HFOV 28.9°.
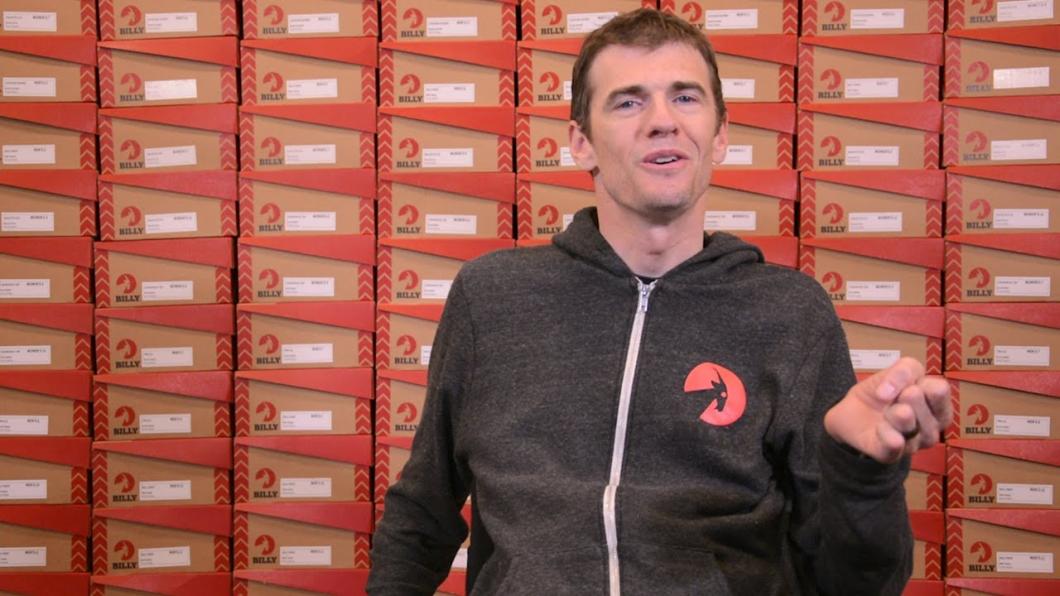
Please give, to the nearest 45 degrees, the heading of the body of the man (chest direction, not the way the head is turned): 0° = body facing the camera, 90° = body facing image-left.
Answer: approximately 0°

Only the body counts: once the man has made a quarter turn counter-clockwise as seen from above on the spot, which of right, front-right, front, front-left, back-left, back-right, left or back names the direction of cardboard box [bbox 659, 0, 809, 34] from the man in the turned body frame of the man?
left

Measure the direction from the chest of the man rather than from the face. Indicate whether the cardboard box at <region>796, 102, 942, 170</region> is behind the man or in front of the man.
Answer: behind

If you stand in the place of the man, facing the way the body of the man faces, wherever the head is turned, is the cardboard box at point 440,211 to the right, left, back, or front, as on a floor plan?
back

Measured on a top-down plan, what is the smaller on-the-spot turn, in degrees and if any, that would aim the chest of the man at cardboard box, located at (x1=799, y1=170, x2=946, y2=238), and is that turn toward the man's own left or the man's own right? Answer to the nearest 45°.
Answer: approximately 180°

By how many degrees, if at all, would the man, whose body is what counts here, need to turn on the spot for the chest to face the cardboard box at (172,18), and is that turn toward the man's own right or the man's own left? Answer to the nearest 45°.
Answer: approximately 135° to the man's own right

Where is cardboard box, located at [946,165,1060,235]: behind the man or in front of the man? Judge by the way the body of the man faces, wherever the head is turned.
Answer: behind
